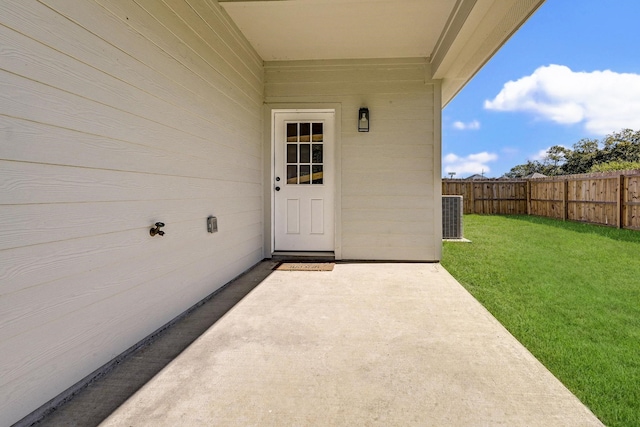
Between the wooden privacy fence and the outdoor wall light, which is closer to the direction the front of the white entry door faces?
the outdoor wall light

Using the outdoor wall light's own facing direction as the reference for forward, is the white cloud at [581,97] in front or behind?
behind

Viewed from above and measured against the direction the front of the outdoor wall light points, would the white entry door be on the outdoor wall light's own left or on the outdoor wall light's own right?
on the outdoor wall light's own right

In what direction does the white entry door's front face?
toward the camera

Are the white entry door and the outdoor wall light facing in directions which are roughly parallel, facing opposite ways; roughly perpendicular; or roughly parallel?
roughly parallel

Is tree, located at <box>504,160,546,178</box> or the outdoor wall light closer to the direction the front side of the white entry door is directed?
the outdoor wall light

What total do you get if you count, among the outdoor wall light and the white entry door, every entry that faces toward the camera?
2

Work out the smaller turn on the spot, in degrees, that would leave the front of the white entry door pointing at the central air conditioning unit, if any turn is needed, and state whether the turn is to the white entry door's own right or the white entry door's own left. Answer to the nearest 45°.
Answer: approximately 135° to the white entry door's own left

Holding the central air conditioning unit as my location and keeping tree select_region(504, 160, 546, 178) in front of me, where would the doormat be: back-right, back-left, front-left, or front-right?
back-left

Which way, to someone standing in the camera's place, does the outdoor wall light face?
facing the viewer

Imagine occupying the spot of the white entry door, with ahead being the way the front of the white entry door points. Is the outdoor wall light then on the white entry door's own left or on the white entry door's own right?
on the white entry door's own left
